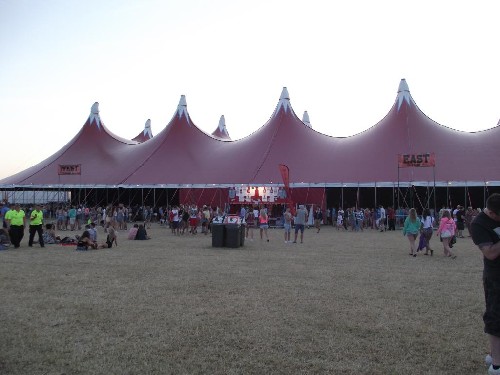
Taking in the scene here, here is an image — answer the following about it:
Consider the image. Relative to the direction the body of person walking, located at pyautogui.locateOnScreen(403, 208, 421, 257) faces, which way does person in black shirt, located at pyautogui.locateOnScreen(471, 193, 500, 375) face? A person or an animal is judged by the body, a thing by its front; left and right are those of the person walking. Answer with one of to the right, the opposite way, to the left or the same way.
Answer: to the right

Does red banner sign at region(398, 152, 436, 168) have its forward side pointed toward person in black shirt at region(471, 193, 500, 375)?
yes

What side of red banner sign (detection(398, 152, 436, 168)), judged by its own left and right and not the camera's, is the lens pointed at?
front

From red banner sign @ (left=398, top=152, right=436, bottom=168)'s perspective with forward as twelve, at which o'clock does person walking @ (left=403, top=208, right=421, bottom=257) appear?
The person walking is roughly at 12 o'clock from the red banner sign.
